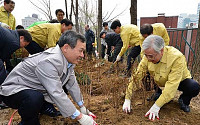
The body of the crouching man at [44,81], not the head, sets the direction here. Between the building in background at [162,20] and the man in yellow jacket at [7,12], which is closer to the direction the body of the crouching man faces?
the building in background

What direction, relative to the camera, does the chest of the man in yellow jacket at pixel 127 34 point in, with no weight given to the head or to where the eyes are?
to the viewer's left

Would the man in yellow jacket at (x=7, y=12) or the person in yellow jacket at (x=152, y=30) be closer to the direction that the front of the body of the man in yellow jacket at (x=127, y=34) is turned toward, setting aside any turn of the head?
the man in yellow jacket

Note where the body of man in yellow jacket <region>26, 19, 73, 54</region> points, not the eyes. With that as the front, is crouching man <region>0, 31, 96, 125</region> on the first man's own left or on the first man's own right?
on the first man's own right

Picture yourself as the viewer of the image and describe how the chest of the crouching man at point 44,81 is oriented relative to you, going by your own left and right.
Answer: facing to the right of the viewer

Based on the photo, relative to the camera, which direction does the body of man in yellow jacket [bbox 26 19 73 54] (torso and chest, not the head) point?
to the viewer's right

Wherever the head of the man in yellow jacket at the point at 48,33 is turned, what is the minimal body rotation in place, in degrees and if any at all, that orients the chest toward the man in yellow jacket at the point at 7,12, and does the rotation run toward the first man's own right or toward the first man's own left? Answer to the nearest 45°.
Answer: approximately 135° to the first man's own left

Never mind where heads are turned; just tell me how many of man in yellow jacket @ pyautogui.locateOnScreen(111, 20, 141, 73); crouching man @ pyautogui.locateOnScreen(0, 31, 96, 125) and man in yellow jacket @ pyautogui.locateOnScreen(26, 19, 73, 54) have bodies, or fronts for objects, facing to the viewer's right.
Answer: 2

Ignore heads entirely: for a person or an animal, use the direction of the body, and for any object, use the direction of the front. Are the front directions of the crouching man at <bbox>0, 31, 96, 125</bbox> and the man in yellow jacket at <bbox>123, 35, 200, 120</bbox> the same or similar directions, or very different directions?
very different directions

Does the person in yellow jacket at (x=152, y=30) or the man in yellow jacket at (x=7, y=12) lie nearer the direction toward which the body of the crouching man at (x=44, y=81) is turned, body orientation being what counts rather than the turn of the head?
the person in yellow jacket
